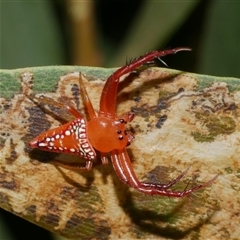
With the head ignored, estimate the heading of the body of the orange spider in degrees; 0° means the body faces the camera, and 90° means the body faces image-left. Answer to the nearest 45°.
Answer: approximately 270°
